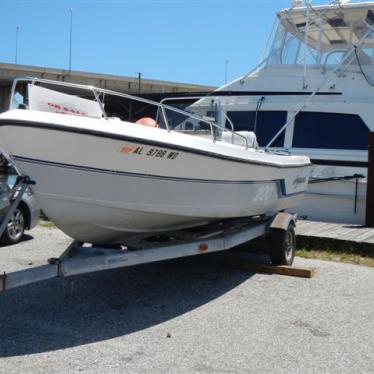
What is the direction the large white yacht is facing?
to the viewer's left

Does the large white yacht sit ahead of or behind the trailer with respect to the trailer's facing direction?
behind

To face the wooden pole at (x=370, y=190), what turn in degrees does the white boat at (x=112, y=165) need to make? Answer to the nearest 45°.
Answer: approximately 180°

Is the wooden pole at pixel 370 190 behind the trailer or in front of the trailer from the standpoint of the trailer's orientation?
behind

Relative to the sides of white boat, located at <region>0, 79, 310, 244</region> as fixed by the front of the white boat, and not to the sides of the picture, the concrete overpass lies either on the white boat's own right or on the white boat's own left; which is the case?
on the white boat's own right

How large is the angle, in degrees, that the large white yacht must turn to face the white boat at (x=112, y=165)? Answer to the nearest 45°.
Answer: approximately 90° to its left

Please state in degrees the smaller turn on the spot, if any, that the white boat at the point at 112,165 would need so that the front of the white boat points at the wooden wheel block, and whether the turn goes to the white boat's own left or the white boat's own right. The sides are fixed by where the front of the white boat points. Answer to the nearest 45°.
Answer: approximately 180°
